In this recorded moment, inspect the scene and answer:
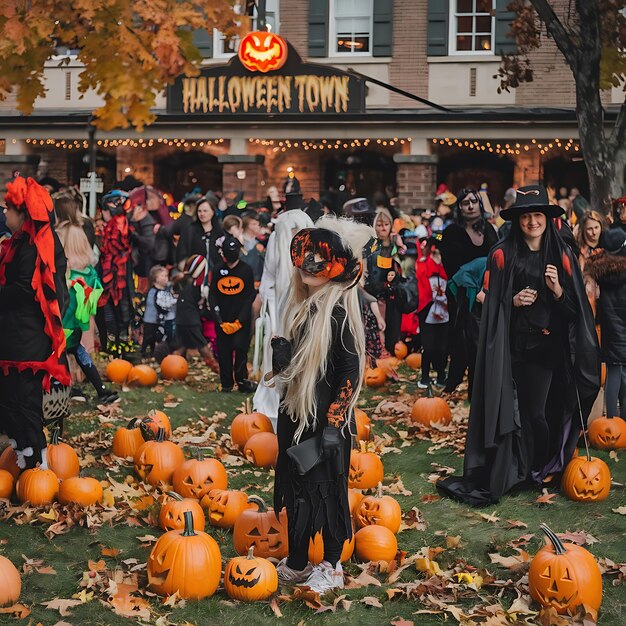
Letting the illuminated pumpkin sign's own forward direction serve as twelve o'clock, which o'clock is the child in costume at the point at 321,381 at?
The child in costume is roughly at 12 o'clock from the illuminated pumpkin sign.

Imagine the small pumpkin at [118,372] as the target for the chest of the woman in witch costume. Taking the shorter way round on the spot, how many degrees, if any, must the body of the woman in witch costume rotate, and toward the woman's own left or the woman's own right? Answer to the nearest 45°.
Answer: approximately 135° to the woman's own right

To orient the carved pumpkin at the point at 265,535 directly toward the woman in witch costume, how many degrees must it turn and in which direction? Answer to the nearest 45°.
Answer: approximately 135° to its left

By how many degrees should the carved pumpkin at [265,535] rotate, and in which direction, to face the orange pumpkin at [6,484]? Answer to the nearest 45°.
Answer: approximately 135° to its right

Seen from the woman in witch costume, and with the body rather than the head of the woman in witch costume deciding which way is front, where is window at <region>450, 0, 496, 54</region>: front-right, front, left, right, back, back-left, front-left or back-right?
back

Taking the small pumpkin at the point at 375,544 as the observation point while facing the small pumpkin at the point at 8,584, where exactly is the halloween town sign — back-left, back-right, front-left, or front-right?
back-right

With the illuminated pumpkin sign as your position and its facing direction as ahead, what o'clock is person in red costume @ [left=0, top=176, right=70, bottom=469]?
The person in red costume is roughly at 12 o'clock from the illuminated pumpkin sign.

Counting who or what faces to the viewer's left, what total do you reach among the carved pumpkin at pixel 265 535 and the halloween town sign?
0
